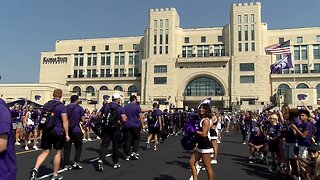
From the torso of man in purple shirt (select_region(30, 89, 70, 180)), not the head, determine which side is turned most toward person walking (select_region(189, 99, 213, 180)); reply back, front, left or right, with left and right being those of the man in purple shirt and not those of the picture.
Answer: right

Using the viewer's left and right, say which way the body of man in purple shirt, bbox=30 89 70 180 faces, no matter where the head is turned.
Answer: facing away from the viewer and to the right of the viewer

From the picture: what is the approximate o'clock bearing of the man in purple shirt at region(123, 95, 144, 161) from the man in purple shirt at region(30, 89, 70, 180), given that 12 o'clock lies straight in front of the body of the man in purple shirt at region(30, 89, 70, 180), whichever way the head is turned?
the man in purple shirt at region(123, 95, 144, 161) is roughly at 12 o'clock from the man in purple shirt at region(30, 89, 70, 180).

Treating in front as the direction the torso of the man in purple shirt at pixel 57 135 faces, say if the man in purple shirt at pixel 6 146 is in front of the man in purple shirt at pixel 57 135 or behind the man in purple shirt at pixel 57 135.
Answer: behind

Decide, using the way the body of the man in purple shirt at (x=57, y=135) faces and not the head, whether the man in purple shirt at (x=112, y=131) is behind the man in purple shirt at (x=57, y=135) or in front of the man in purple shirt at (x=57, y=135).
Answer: in front

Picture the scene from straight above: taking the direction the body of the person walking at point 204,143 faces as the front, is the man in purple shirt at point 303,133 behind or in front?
behind
